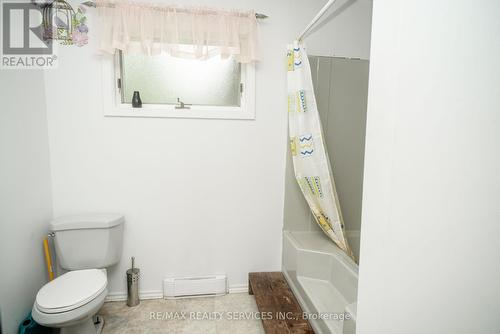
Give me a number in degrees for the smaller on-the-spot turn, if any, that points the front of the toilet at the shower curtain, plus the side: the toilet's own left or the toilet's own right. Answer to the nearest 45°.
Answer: approximately 90° to the toilet's own left

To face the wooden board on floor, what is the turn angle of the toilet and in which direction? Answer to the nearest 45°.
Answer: approximately 90° to its left

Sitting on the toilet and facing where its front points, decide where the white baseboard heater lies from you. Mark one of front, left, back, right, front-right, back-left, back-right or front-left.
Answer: back-left

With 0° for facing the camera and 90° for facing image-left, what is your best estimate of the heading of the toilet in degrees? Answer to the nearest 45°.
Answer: approximately 45°
